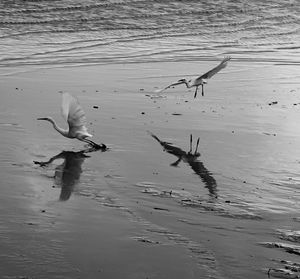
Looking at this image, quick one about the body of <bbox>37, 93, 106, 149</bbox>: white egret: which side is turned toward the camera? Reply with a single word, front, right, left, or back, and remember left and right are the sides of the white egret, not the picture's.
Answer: left
